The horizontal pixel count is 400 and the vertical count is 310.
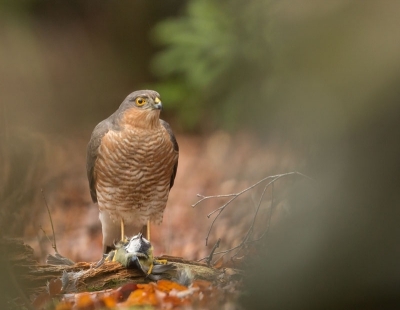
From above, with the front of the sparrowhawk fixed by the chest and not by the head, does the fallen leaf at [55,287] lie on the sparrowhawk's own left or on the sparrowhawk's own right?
on the sparrowhawk's own right

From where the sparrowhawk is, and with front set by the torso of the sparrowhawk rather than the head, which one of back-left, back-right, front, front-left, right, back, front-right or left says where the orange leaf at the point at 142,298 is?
front-right

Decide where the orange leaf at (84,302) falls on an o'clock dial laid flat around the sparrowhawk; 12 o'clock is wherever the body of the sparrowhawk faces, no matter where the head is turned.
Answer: The orange leaf is roughly at 2 o'clock from the sparrowhawk.

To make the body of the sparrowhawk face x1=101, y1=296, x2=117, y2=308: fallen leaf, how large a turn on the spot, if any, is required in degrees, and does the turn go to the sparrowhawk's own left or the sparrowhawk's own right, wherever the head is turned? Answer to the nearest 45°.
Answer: approximately 45° to the sparrowhawk's own right

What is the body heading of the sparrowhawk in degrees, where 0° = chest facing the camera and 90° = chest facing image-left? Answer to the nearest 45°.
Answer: approximately 315°
